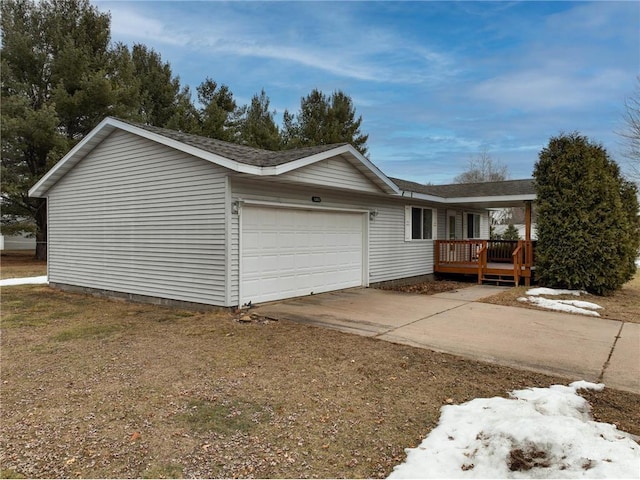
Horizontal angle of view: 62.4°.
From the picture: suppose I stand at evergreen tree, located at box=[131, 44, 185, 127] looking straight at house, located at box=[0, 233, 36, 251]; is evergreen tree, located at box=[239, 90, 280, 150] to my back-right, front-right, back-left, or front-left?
back-right

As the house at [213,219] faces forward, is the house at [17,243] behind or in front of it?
behind

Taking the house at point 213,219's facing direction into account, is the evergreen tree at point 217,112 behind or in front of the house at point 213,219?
behind
